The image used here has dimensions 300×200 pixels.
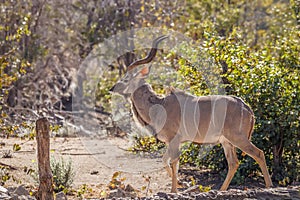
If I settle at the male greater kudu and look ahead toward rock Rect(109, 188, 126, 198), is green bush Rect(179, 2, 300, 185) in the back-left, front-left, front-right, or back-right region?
back-right

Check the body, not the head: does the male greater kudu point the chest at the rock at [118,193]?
yes

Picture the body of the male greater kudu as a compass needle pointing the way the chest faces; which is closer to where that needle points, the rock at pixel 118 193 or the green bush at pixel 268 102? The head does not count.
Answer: the rock

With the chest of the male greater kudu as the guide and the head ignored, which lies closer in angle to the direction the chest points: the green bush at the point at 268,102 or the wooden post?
the wooden post

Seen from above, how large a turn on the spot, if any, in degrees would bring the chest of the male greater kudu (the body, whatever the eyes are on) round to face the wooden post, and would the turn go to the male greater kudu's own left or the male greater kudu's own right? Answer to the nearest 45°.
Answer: approximately 45° to the male greater kudu's own left

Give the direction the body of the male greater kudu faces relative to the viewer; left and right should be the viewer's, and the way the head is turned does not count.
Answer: facing to the left of the viewer
